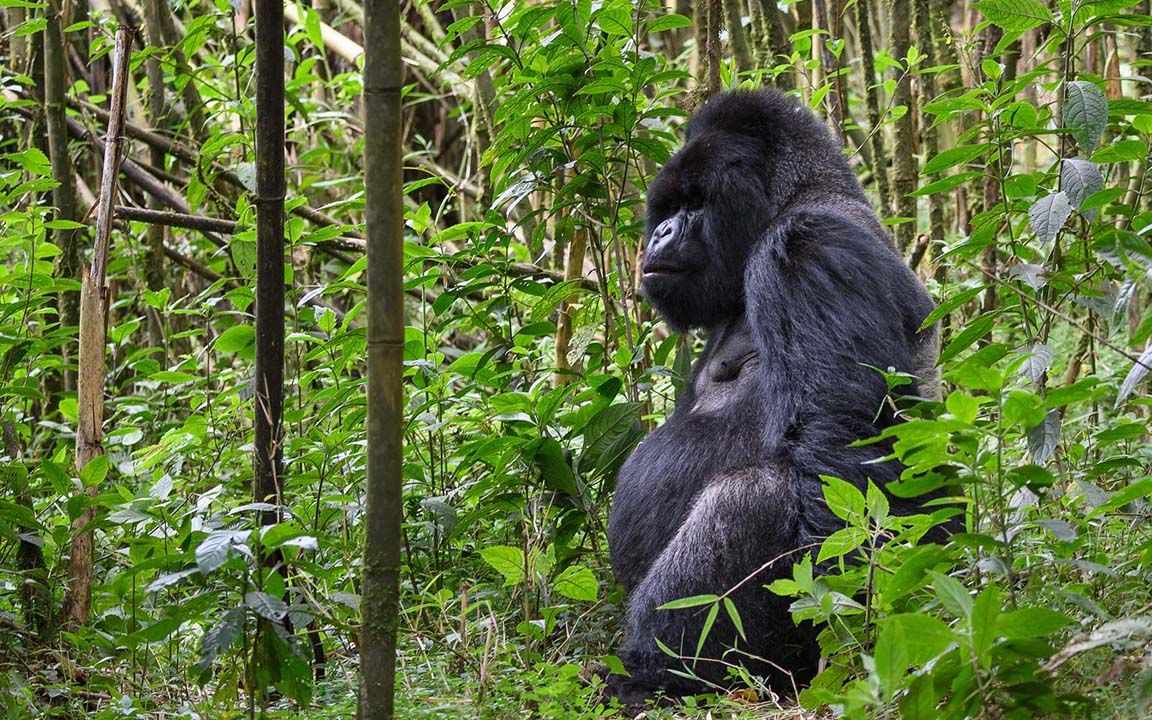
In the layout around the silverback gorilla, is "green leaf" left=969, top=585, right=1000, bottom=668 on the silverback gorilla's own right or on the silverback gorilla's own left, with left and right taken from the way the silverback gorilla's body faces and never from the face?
on the silverback gorilla's own left

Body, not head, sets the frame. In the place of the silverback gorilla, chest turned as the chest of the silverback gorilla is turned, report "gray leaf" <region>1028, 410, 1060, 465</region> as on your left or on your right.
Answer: on your left

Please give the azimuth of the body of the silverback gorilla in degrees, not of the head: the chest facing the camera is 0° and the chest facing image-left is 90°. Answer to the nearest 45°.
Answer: approximately 90°

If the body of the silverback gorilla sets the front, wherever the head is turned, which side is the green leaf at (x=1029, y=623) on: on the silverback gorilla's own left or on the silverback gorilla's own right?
on the silverback gorilla's own left

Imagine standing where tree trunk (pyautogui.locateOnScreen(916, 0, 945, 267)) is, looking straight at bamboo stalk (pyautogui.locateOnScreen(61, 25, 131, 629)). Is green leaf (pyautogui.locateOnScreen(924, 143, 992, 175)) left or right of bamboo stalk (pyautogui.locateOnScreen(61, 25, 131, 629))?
left

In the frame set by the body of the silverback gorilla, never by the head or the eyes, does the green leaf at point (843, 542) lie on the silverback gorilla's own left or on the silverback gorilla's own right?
on the silverback gorilla's own left

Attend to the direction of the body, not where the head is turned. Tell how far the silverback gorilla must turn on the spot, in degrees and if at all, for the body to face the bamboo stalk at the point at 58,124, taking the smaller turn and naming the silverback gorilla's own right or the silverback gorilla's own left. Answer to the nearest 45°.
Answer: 0° — it already faces it

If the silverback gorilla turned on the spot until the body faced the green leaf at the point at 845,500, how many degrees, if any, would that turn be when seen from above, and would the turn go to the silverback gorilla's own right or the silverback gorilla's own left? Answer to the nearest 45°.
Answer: approximately 90° to the silverback gorilla's own left

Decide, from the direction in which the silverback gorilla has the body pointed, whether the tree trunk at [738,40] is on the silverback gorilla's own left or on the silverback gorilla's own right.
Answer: on the silverback gorilla's own right

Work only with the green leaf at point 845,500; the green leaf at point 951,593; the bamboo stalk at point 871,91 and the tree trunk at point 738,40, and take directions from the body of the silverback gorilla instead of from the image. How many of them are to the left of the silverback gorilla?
2

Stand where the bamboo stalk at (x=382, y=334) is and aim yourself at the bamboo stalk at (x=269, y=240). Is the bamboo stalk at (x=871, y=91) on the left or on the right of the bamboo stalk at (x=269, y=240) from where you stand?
right
